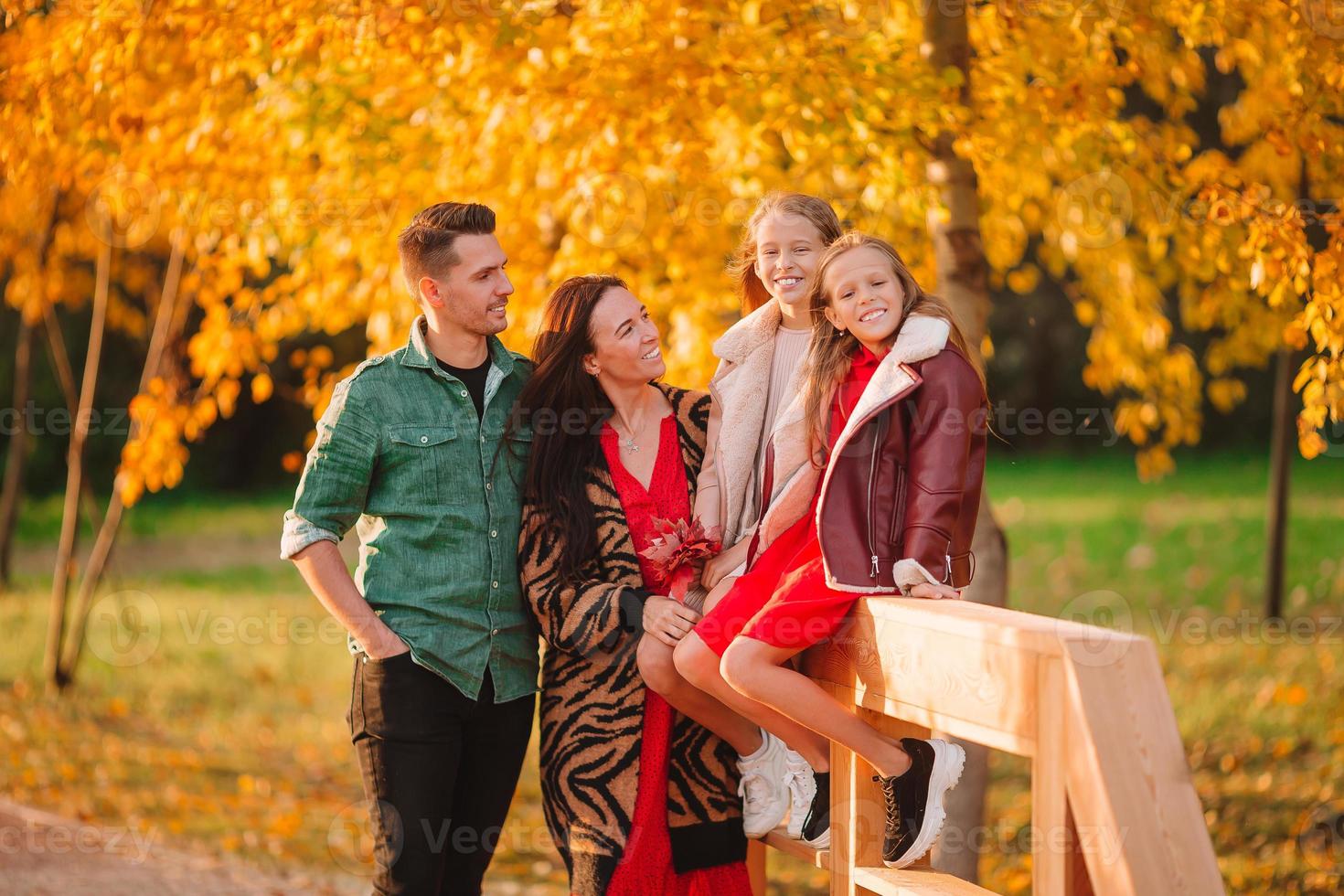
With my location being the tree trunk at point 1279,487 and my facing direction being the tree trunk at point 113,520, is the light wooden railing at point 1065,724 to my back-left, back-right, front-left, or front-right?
front-left

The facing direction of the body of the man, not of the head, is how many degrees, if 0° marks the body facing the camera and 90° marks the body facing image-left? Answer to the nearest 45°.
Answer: approximately 315°

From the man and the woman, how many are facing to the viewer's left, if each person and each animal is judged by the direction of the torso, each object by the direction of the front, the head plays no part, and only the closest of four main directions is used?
0

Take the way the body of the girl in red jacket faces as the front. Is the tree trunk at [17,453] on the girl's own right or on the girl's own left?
on the girl's own right

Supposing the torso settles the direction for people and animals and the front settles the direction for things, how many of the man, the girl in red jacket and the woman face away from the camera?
0

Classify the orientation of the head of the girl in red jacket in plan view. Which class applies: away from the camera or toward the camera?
toward the camera

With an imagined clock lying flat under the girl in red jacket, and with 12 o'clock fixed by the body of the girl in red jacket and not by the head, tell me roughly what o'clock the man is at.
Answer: The man is roughly at 2 o'clock from the girl in red jacket.

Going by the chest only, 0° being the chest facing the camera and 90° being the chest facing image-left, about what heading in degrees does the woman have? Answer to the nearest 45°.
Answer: approximately 315°

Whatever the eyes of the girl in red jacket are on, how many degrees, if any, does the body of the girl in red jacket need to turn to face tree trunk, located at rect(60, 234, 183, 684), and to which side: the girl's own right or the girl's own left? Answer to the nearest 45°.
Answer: approximately 90° to the girl's own right

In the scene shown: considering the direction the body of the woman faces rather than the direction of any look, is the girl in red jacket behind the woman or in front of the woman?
in front
